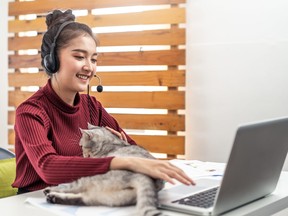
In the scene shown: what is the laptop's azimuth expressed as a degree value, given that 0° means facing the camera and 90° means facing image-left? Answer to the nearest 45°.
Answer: approximately 135°

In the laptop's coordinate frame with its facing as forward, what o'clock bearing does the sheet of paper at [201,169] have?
The sheet of paper is roughly at 1 o'clock from the laptop.

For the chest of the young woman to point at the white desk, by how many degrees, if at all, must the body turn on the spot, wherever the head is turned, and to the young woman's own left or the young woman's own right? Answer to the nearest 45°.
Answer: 0° — they already face it

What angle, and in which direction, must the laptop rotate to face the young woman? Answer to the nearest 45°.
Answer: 0° — it already faces them

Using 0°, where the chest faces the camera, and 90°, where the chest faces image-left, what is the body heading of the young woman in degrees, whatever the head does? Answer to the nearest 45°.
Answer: approximately 315°

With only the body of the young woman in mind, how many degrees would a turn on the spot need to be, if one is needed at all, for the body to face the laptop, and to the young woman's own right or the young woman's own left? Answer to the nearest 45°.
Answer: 0° — they already face it

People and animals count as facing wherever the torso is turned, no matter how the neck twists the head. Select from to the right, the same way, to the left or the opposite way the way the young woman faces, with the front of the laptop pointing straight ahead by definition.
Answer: the opposite way
